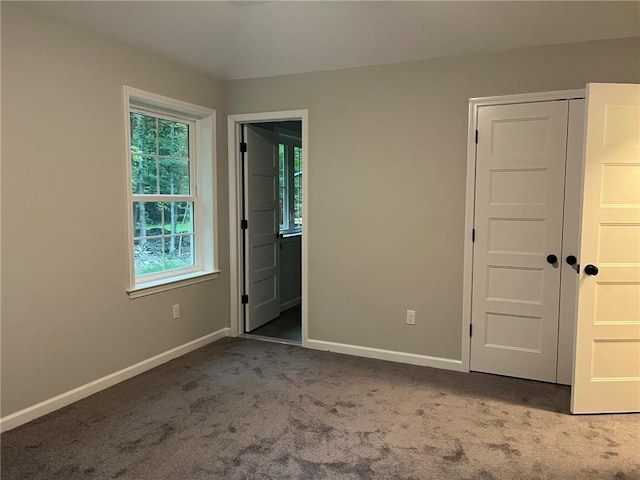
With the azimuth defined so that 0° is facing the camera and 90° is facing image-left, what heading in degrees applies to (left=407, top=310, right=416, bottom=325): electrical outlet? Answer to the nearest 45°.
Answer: approximately 0°

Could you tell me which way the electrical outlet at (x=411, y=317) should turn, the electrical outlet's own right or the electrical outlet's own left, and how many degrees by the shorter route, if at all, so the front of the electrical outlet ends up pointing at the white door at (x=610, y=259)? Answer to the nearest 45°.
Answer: approximately 45° to the electrical outlet's own left

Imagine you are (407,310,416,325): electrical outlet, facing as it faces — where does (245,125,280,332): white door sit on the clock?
The white door is roughly at 4 o'clock from the electrical outlet.

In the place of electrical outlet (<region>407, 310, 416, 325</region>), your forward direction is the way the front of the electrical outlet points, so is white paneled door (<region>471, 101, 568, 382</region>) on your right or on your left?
on your left
